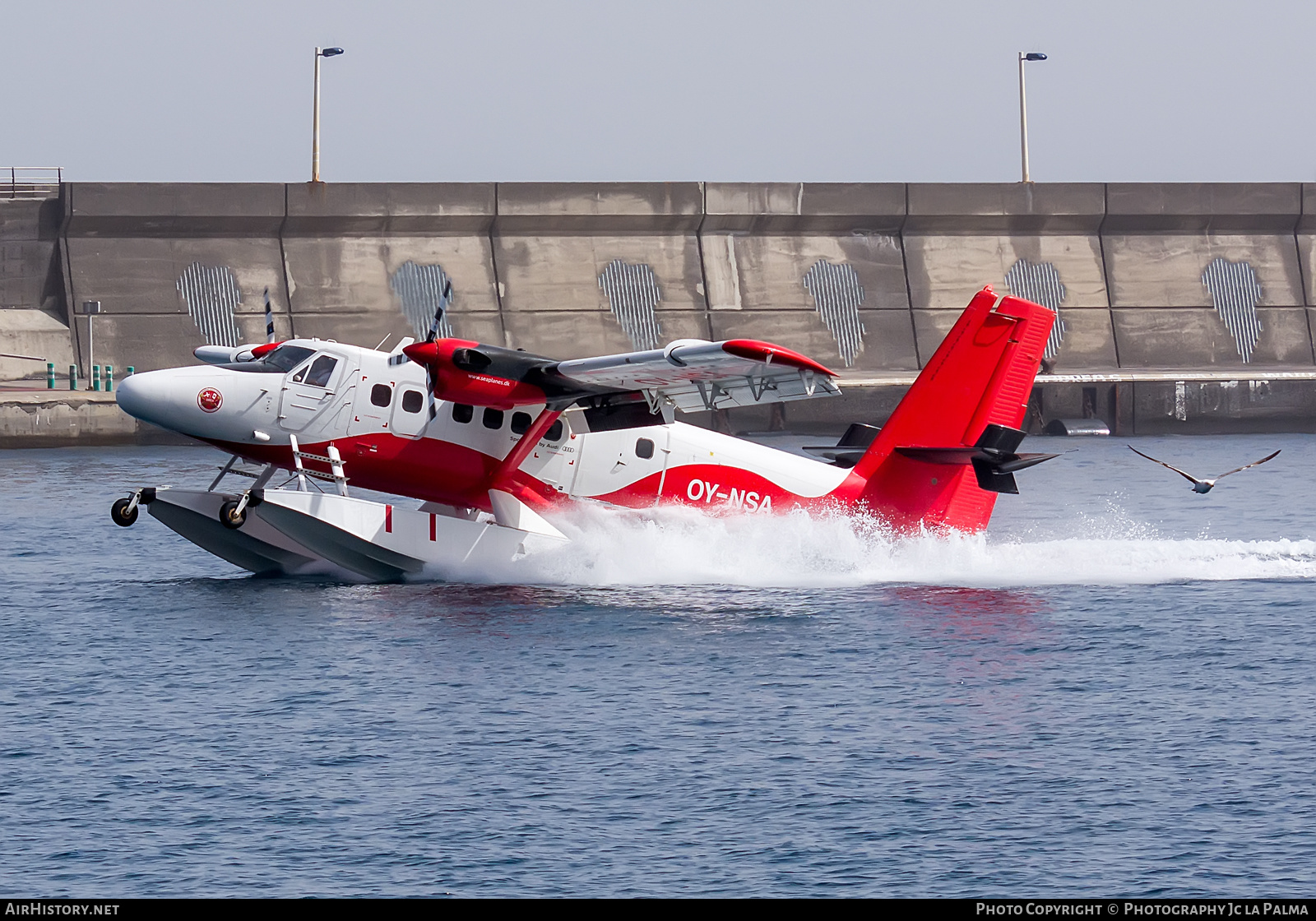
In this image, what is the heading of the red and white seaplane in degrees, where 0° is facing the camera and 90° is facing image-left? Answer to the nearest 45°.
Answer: approximately 45°
